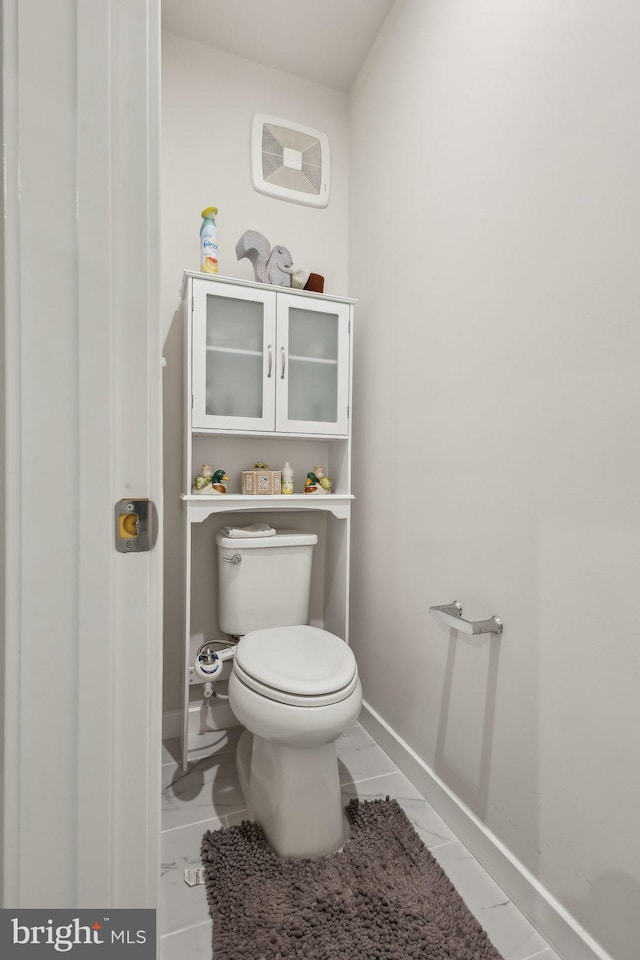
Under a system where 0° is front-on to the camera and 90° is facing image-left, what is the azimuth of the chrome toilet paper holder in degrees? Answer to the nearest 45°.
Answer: approximately 45°

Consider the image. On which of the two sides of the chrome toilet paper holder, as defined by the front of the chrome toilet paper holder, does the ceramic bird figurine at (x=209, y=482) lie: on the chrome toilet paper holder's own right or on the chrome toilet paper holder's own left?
on the chrome toilet paper holder's own right

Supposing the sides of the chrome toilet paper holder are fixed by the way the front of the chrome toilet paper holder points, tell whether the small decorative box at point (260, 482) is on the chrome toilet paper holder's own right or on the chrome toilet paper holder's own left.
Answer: on the chrome toilet paper holder's own right

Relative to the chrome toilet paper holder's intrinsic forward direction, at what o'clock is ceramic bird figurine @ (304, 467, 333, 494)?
The ceramic bird figurine is roughly at 3 o'clock from the chrome toilet paper holder.

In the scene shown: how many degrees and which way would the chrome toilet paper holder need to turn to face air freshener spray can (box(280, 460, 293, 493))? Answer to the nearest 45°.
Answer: approximately 90° to its right

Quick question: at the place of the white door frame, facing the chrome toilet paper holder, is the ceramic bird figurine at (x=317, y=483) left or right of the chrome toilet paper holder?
left

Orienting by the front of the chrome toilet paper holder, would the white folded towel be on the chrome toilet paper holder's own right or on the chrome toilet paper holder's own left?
on the chrome toilet paper holder's own right
